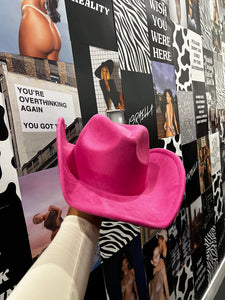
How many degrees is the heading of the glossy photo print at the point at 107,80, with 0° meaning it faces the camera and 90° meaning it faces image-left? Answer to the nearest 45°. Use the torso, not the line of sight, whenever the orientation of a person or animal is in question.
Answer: approximately 315°

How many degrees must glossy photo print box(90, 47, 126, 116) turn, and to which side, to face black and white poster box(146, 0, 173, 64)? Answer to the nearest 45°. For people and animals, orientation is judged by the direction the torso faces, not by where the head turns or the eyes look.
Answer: approximately 90° to its left

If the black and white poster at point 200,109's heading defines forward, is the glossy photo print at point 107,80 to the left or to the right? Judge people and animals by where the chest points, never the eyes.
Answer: on its right

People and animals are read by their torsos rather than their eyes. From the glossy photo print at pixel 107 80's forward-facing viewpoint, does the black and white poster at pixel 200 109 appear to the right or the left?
on its left

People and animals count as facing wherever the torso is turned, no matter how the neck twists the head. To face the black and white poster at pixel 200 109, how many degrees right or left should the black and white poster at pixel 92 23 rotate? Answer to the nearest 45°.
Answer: approximately 90° to its left

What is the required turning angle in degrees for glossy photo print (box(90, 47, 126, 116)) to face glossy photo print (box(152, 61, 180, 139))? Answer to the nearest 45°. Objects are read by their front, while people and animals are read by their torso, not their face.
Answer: approximately 90° to its left

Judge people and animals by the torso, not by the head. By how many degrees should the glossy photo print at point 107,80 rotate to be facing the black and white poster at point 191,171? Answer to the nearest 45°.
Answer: approximately 90° to its left
